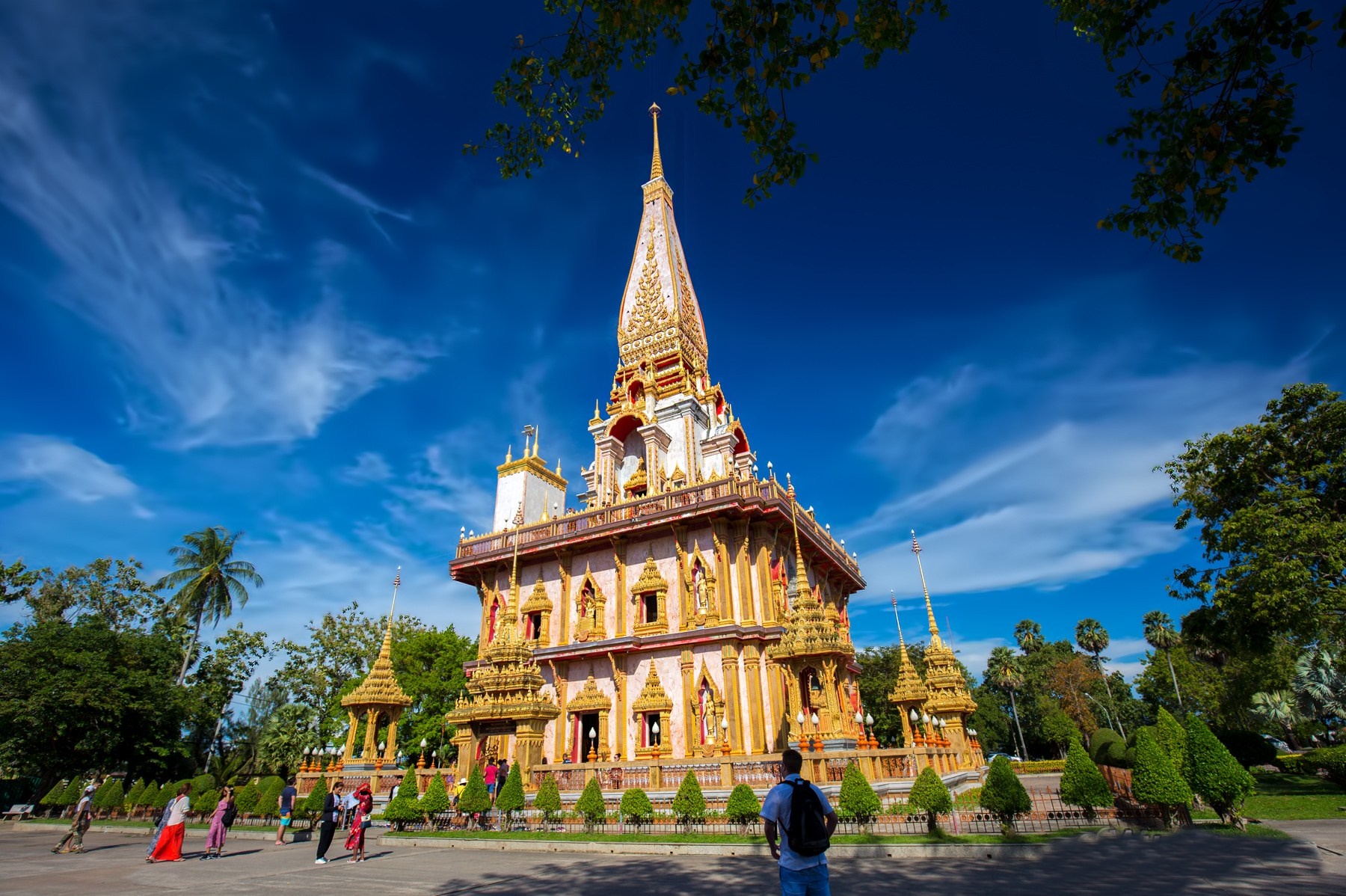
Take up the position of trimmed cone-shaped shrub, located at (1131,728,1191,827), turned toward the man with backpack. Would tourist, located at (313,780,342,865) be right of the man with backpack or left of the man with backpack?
right

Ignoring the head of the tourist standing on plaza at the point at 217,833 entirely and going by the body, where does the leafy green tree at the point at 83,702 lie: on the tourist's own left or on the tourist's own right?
on the tourist's own right

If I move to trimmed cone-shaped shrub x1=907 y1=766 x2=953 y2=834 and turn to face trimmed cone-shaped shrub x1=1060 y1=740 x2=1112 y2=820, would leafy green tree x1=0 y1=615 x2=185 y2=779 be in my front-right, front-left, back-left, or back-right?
back-left

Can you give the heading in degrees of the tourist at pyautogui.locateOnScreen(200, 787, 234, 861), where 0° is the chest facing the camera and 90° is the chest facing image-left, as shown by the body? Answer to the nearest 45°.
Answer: approximately 45°

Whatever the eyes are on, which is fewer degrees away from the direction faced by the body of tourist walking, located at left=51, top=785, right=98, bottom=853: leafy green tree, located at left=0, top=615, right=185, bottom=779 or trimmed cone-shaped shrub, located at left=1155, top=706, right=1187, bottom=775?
the leafy green tree
